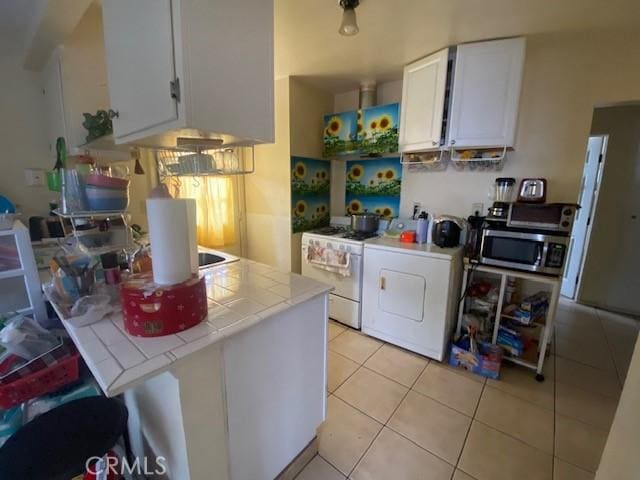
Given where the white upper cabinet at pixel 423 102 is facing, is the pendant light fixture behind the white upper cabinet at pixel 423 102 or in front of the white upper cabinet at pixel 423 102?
in front

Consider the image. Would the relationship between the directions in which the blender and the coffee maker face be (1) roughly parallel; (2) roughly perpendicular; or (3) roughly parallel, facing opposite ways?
roughly parallel

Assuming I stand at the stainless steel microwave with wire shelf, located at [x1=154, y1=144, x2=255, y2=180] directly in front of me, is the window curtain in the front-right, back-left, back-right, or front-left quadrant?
front-right

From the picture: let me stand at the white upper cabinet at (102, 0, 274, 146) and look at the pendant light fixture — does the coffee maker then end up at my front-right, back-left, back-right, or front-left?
front-right

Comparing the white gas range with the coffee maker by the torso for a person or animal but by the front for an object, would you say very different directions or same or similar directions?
same or similar directions

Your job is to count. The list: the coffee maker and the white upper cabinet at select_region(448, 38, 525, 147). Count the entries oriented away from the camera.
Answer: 0

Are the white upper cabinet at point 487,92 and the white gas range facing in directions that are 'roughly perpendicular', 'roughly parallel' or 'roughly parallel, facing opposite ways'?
roughly parallel

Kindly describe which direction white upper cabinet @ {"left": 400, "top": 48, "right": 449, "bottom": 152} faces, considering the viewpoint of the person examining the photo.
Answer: facing the viewer and to the left of the viewer
